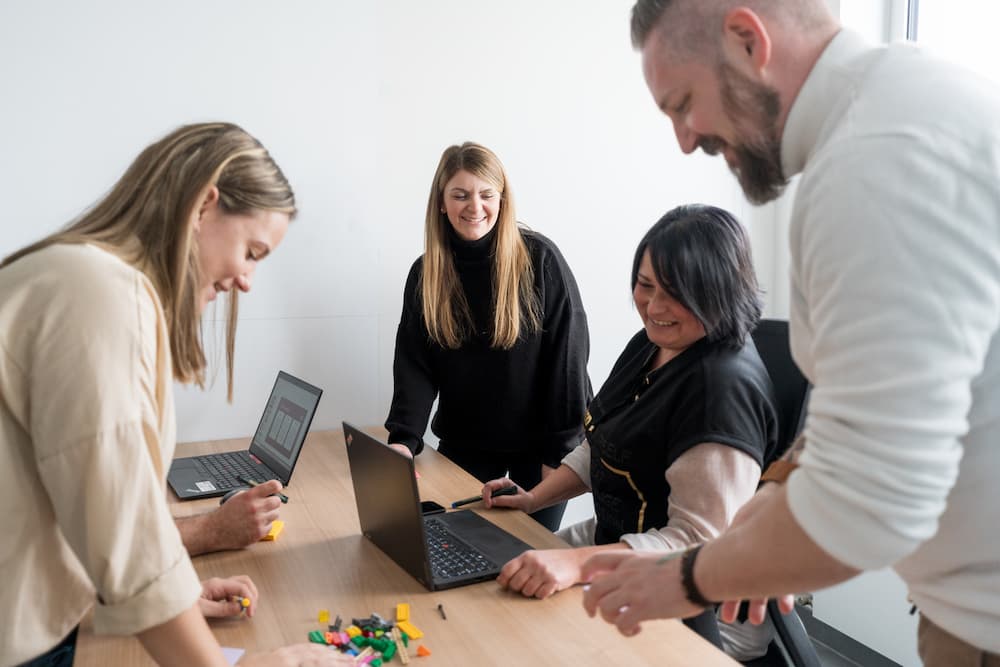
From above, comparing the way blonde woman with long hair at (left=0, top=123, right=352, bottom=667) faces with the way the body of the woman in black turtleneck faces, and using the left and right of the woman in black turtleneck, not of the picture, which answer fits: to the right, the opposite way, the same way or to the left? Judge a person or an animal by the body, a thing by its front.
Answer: to the left

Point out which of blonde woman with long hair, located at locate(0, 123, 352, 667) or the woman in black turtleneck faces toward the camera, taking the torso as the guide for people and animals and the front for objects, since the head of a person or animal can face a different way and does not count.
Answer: the woman in black turtleneck

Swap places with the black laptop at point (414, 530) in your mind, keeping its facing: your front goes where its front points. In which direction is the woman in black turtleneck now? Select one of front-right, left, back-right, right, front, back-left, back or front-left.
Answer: front-left

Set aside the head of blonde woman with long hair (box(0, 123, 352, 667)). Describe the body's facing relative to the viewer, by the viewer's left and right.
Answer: facing to the right of the viewer

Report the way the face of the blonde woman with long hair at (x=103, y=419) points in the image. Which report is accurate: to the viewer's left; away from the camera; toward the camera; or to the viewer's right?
to the viewer's right

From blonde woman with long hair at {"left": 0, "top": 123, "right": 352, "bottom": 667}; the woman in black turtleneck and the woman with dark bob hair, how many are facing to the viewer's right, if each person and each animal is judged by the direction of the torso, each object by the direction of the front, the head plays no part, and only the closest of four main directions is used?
1

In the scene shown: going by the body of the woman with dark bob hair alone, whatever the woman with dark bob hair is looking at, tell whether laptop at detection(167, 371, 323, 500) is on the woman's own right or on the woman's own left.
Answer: on the woman's own right

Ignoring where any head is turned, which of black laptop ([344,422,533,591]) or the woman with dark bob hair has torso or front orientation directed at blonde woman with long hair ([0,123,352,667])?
the woman with dark bob hair

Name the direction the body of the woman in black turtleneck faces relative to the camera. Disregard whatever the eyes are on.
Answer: toward the camera

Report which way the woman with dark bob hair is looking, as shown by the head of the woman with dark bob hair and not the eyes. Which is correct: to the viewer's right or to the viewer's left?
to the viewer's left

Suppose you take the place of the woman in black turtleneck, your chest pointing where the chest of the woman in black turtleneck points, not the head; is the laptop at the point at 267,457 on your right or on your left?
on your right

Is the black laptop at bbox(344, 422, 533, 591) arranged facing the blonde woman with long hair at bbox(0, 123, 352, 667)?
no

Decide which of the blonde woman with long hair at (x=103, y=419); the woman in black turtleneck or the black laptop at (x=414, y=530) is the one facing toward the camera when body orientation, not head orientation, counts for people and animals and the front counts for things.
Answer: the woman in black turtleneck

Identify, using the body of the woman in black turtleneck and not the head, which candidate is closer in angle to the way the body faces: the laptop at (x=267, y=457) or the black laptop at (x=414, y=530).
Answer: the black laptop
